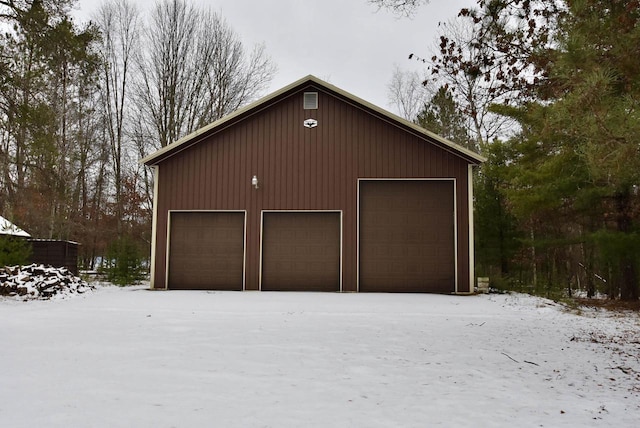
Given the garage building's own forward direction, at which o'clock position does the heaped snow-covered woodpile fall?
The heaped snow-covered woodpile is roughly at 2 o'clock from the garage building.

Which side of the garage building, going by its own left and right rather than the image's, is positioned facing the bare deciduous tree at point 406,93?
back

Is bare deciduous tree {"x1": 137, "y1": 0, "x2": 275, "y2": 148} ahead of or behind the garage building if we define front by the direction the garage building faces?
behind

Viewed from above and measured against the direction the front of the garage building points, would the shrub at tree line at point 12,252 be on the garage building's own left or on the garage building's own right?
on the garage building's own right

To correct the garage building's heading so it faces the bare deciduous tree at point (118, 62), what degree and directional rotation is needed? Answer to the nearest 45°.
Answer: approximately 135° to its right

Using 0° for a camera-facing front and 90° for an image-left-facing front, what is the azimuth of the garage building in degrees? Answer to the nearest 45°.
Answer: approximately 0°

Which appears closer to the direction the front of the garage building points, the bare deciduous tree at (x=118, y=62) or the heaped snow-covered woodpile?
the heaped snow-covered woodpile

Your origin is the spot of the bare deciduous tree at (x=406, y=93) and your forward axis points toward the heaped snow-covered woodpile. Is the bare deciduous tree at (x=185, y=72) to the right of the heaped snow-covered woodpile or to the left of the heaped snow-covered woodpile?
right

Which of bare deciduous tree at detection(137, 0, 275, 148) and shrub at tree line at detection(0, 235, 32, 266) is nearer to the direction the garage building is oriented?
the shrub at tree line
